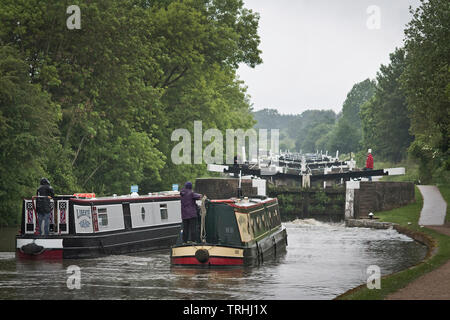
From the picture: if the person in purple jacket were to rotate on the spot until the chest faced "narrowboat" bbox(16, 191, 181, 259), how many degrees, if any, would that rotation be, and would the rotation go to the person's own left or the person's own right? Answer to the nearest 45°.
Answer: approximately 90° to the person's own left

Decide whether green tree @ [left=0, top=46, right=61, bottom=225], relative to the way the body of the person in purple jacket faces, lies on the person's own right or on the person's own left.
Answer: on the person's own left

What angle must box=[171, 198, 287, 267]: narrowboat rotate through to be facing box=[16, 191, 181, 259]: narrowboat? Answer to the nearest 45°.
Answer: approximately 90° to its left

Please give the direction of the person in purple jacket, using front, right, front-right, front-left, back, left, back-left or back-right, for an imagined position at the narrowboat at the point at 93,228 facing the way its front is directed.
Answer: right

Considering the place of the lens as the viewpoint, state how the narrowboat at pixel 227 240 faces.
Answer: facing away from the viewer and to the right of the viewer

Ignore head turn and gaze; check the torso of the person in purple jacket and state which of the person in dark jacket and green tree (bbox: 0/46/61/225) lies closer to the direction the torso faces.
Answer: the green tree

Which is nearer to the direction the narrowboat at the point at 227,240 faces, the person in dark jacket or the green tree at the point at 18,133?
the green tree

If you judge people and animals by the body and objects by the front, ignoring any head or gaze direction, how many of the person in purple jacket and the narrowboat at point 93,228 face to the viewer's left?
0

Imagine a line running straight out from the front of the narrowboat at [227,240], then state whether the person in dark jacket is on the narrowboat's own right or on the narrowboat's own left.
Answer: on the narrowboat's own left

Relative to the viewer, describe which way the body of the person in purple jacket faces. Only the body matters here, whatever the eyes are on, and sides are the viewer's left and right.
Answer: facing away from the viewer and to the right of the viewer

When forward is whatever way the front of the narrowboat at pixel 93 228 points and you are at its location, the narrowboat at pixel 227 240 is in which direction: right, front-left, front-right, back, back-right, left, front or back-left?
right
